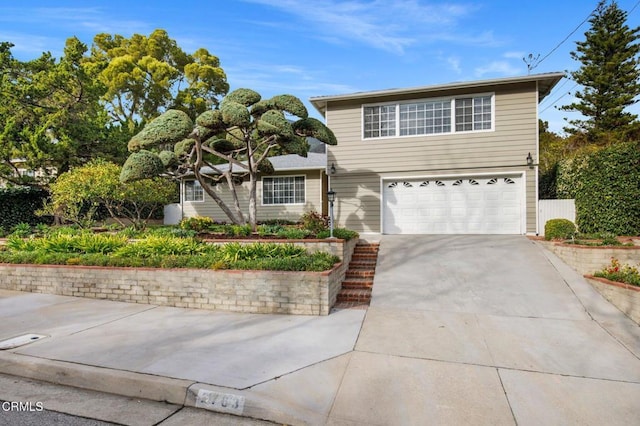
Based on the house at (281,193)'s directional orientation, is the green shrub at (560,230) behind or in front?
in front

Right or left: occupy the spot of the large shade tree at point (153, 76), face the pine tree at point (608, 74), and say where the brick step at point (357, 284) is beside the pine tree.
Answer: right

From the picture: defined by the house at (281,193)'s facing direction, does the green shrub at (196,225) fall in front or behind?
in front

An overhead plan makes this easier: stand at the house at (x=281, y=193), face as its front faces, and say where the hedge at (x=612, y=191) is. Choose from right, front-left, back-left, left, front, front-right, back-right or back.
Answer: front-left

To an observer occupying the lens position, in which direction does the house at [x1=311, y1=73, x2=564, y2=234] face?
facing the viewer

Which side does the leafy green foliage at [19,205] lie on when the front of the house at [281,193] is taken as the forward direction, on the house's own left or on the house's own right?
on the house's own right

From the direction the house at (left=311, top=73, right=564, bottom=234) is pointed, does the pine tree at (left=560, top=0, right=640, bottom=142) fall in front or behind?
behind
